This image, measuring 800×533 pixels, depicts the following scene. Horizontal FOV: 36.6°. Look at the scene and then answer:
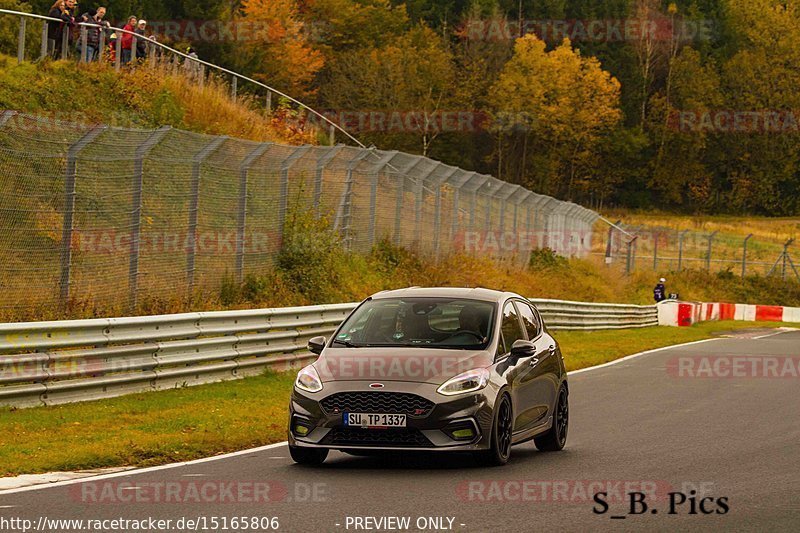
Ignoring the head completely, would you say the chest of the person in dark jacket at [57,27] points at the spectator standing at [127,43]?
no

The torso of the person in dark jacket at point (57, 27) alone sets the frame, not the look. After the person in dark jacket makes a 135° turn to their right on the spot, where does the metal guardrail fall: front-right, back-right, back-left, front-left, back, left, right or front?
left

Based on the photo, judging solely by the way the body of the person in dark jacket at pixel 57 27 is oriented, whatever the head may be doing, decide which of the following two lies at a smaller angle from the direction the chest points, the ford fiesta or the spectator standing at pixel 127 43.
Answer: the ford fiesta

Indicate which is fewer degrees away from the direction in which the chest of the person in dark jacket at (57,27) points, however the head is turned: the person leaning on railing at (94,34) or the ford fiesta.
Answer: the ford fiesta

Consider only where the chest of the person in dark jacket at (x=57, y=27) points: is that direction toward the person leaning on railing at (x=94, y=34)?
no

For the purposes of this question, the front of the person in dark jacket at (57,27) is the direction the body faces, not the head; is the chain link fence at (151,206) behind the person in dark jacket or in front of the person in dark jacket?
in front

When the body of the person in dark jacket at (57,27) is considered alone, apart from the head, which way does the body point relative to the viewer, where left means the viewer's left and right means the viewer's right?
facing the viewer and to the right of the viewer
